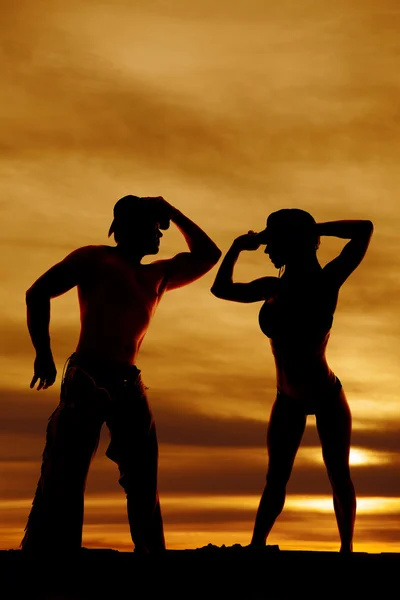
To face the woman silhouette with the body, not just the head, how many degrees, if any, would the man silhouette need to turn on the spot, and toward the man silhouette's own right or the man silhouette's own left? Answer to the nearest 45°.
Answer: approximately 45° to the man silhouette's own left

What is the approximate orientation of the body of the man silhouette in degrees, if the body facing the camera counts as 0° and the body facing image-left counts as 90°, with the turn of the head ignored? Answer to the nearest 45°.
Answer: approximately 315°

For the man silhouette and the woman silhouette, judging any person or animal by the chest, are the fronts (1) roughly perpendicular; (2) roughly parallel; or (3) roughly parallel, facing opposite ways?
roughly perpendicular
